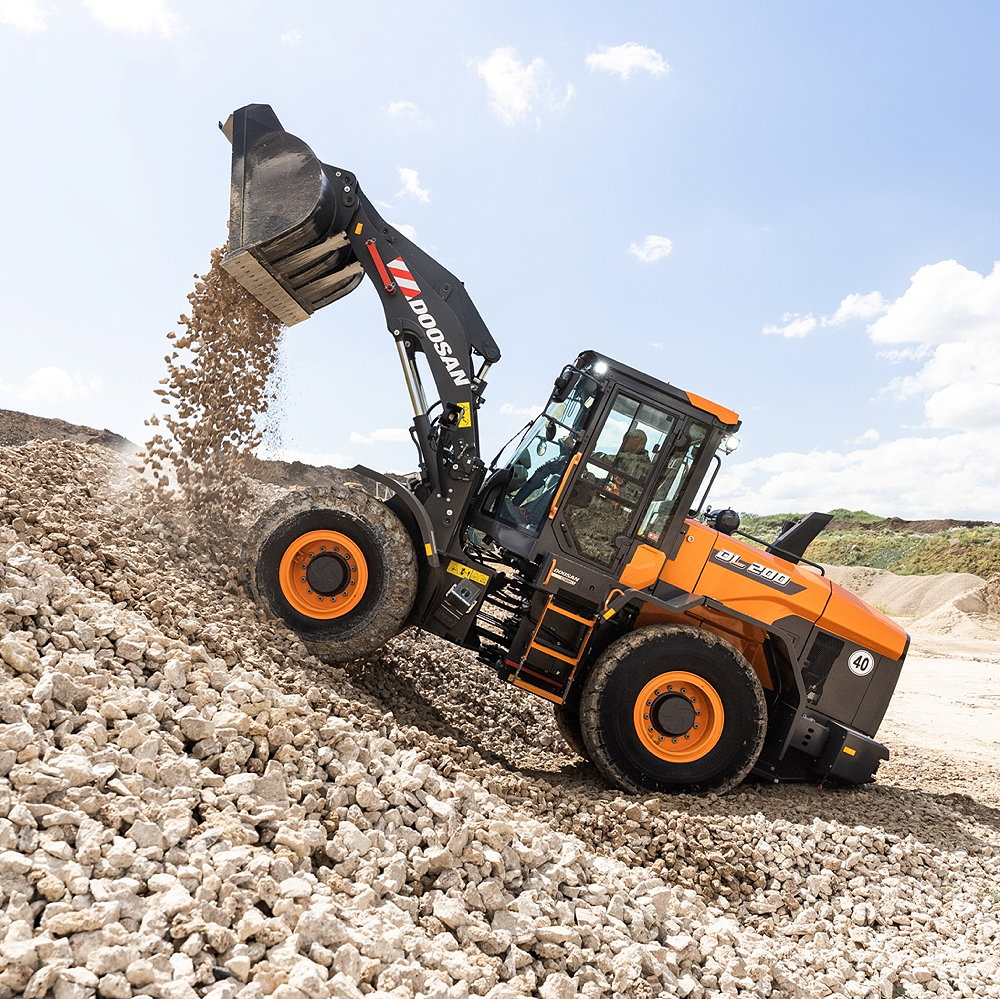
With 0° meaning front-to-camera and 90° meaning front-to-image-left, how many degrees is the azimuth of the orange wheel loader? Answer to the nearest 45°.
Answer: approximately 90°
